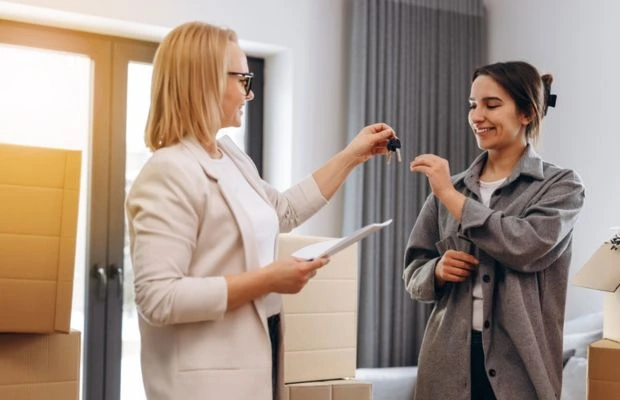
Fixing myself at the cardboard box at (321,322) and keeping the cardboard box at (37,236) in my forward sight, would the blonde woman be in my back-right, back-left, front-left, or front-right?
front-left

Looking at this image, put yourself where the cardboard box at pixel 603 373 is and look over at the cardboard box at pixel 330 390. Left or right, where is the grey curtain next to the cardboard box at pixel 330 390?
right

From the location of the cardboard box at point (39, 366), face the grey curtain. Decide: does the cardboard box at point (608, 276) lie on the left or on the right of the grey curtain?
right

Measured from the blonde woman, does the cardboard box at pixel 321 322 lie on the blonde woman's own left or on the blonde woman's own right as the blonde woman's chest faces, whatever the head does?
on the blonde woman's own left

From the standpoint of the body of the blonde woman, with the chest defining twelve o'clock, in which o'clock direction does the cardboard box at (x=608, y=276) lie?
The cardboard box is roughly at 11 o'clock from the blonde woman.

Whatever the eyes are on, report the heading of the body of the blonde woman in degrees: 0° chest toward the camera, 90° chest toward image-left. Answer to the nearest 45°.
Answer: approximately 270°

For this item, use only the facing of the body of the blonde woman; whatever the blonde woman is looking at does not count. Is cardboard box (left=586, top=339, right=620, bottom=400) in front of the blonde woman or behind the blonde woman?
in front

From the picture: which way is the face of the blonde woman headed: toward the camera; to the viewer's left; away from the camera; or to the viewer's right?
to the viewer's right

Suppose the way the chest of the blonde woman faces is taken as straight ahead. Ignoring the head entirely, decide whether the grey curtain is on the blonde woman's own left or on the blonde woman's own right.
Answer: on the blonde woman's own left
